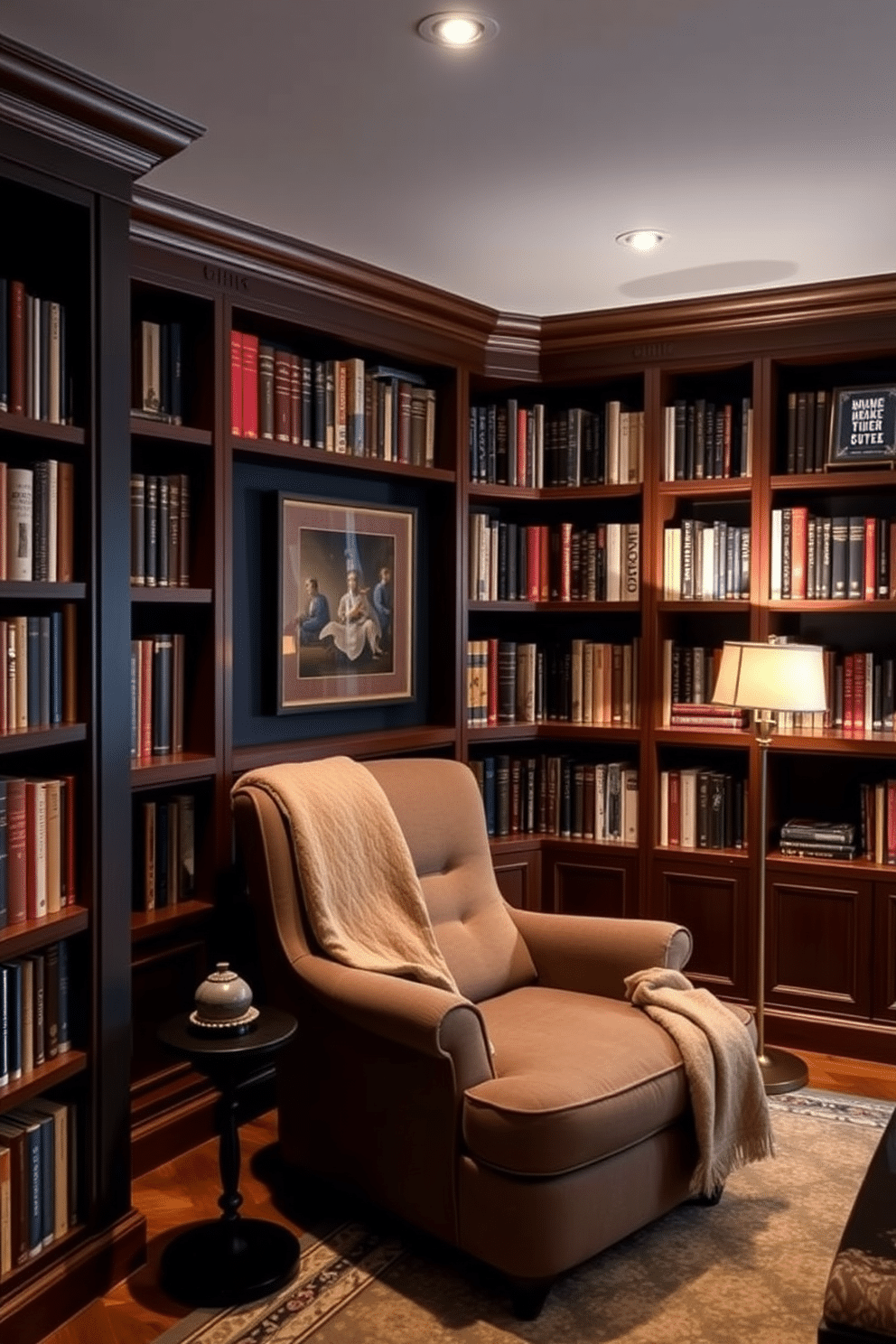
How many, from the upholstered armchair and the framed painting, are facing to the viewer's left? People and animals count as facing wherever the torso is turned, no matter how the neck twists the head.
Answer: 0

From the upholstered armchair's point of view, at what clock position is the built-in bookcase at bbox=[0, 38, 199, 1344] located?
The built-in bookcase is roughly at 4 o'clock from the upholstered armchair.

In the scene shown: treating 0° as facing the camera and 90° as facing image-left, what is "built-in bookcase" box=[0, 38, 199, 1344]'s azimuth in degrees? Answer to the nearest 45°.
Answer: approximately 315°

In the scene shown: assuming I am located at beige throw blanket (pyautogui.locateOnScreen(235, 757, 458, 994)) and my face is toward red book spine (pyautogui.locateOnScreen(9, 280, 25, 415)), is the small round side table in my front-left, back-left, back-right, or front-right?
front-left

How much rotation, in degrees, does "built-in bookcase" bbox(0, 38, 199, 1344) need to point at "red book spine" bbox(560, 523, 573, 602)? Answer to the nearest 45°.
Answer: approximately 90° to its left

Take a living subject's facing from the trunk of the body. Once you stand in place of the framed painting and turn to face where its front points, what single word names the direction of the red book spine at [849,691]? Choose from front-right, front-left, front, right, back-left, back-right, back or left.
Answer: front-left

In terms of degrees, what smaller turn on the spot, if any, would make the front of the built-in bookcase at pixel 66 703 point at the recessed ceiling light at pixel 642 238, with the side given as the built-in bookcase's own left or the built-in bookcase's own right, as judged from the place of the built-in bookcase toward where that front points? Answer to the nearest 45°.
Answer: approximately 45° to the built-in bookcase's own left

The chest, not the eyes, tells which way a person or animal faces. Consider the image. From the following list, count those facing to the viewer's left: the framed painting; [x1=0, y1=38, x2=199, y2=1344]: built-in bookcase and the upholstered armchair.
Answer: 0

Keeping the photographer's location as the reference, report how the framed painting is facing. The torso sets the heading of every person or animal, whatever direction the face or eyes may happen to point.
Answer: facing the viewer and to the right of the viewer

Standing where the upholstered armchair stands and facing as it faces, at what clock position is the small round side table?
The small round side table is roughly at 4 o'clock from the upholstered armchair.
